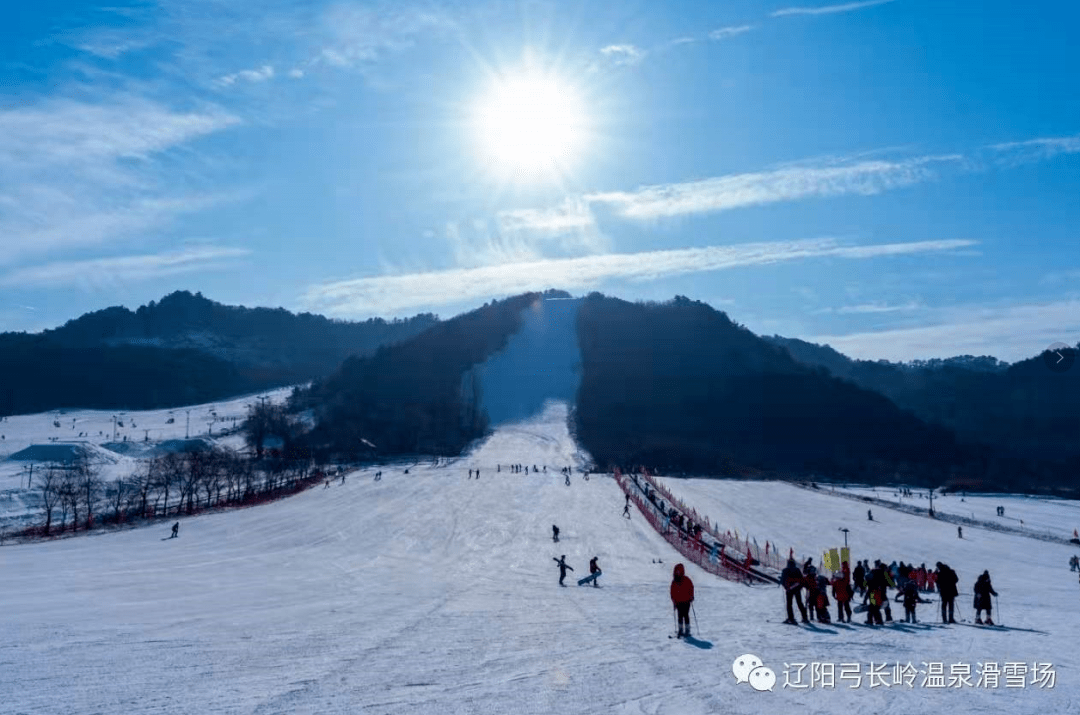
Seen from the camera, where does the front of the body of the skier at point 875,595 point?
away from the camera

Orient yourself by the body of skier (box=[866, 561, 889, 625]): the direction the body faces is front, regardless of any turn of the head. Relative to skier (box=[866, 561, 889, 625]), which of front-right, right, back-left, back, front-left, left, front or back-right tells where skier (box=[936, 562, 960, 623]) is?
front-right

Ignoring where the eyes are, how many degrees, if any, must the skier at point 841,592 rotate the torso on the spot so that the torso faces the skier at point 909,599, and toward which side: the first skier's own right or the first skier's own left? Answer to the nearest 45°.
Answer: approximately 45° to the first skier's own right

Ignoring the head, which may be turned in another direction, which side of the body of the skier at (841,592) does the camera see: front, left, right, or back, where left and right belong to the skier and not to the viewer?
back

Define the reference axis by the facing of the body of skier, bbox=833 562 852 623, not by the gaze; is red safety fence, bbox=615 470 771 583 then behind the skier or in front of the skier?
in front

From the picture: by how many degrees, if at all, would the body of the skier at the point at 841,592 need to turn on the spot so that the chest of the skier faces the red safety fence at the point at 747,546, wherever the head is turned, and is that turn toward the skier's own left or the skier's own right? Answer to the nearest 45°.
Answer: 0° — they already face it
